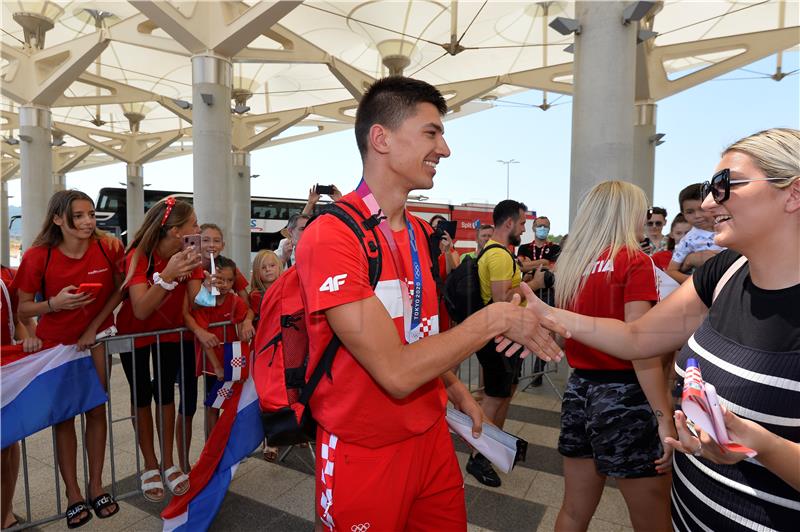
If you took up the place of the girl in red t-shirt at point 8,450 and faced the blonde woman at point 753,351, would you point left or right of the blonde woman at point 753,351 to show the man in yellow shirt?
left

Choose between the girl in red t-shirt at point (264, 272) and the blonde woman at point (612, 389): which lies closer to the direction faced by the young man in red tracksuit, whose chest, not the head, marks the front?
the blonde woman

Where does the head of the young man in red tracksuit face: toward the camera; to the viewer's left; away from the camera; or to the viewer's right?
to the viewer's right

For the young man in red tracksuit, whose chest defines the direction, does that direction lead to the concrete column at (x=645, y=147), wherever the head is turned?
no

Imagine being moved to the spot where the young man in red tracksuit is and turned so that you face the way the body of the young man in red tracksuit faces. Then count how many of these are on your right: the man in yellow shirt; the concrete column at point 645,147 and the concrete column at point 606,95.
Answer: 0

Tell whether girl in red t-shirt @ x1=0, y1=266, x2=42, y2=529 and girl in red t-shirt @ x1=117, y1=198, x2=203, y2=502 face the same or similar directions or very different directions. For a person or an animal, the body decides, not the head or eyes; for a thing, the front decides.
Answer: same or similar directions

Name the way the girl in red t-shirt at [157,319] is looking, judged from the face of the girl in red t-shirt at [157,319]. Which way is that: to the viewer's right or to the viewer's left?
to the viewer's right

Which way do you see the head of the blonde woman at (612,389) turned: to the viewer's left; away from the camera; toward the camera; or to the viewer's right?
away from the camera

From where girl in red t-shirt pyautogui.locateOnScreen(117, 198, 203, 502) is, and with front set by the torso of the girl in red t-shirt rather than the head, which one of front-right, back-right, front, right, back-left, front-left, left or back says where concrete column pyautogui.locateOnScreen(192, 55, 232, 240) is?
back-left

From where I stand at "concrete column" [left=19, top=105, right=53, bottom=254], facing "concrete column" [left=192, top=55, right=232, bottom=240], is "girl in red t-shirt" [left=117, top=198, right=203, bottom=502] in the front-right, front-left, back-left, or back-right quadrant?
front-right

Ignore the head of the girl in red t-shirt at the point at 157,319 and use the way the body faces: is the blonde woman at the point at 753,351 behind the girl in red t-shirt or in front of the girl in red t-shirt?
in front

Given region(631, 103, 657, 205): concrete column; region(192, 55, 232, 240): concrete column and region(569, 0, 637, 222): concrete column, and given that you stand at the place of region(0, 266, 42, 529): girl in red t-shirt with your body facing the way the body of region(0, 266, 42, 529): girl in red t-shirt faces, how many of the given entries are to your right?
0

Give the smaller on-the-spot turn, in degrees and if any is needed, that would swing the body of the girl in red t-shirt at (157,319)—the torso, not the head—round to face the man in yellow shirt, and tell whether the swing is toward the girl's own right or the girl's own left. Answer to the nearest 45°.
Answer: approximately 45° to the girl's own left

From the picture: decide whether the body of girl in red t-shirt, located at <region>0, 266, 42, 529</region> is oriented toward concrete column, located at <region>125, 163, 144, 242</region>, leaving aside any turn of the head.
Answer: no

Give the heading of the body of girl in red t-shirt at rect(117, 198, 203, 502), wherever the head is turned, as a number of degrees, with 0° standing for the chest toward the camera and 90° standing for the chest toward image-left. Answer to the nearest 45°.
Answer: approximately 315°

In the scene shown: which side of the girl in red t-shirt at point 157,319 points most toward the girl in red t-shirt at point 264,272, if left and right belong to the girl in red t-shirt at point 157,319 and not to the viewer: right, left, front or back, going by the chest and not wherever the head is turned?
left

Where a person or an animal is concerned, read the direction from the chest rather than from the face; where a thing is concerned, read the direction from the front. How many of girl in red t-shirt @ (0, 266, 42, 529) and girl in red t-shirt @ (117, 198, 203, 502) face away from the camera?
0

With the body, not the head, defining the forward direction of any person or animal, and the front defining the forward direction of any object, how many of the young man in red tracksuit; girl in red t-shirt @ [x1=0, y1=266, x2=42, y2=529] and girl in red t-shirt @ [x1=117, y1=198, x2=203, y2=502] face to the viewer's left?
0

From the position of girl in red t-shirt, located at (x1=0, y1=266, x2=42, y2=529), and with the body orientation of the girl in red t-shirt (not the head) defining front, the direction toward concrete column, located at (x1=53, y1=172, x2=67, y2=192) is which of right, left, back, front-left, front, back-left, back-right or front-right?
back-left

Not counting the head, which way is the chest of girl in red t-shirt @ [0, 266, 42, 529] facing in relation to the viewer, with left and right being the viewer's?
facing the viewer and to the right of the viewer
